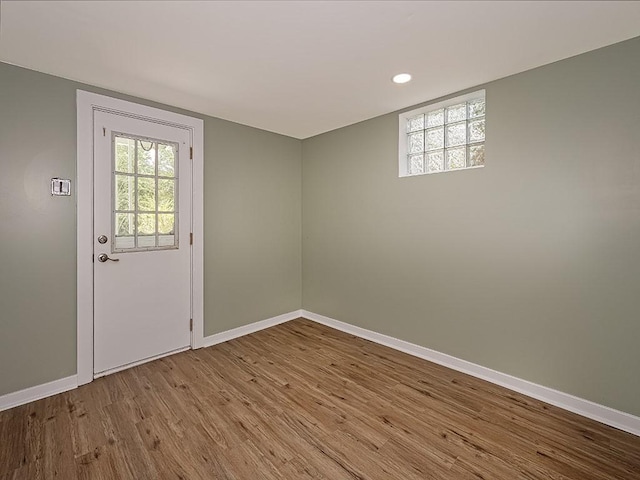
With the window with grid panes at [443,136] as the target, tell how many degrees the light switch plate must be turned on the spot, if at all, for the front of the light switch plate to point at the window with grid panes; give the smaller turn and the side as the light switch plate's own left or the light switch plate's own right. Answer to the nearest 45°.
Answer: approximately 45° to the light switch plate's own left

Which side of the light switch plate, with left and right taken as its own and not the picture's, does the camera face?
front

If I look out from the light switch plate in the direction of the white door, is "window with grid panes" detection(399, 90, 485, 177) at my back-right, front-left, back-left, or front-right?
front-right

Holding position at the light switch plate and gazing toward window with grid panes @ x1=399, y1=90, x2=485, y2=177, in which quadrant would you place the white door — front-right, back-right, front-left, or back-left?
front-left

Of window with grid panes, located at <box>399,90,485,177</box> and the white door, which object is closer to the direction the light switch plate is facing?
the window with grid panes

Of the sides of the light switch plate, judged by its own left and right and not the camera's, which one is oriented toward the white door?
left

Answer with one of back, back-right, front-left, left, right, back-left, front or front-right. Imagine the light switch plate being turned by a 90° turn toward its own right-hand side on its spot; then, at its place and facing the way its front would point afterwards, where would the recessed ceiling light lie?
back-left
